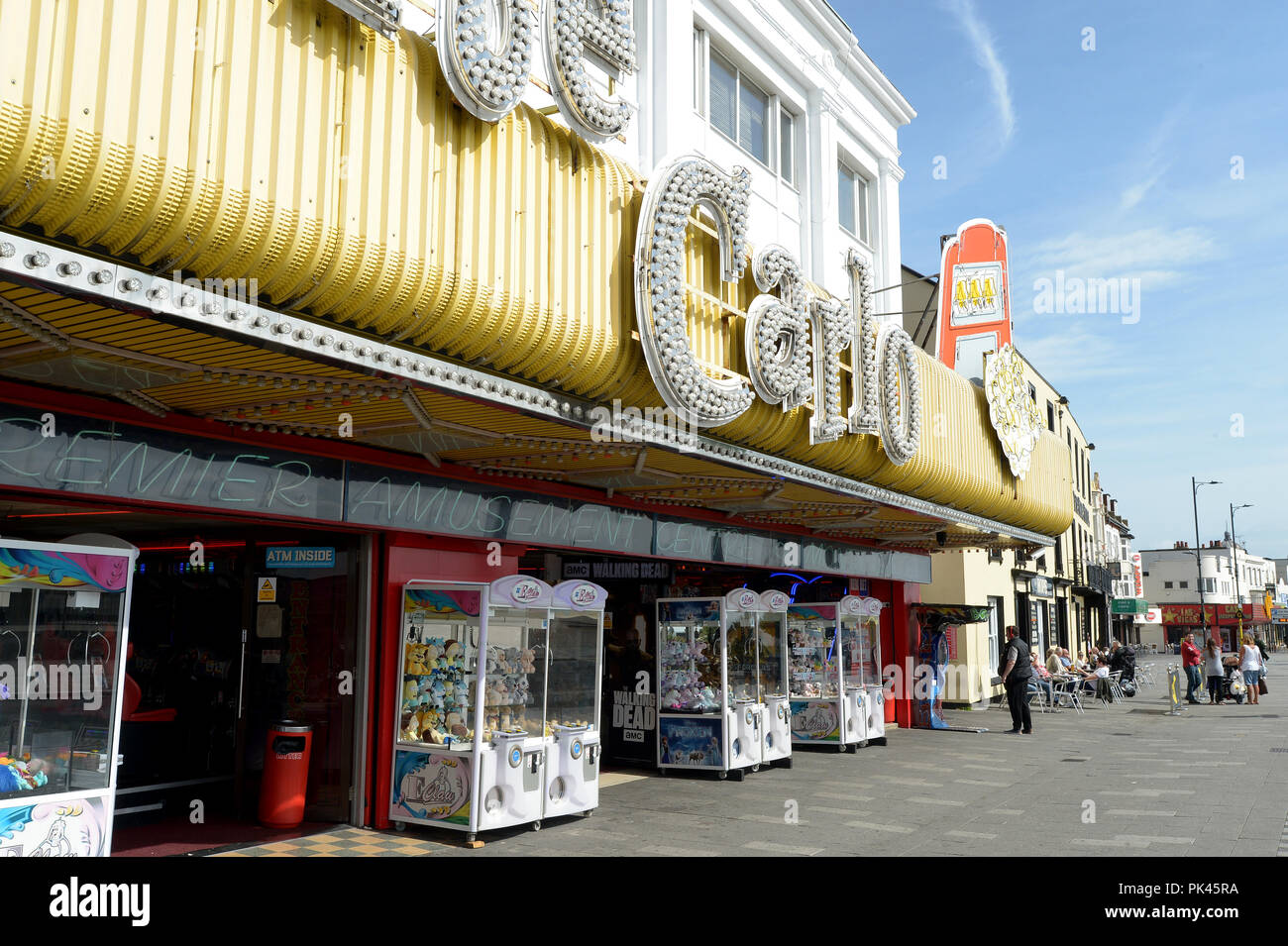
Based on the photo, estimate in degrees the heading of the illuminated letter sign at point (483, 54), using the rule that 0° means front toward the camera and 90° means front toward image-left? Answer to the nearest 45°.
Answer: approximately 315°

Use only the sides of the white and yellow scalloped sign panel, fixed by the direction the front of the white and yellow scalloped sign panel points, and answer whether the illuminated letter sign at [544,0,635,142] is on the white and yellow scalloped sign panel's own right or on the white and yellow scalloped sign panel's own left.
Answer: on the white and yellow scalloped sign panel's own right

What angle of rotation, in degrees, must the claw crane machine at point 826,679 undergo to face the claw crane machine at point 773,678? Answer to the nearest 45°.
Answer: approximately 45° to its right

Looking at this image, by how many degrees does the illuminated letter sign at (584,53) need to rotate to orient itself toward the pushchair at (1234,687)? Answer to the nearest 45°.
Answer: approximately 90° to its left

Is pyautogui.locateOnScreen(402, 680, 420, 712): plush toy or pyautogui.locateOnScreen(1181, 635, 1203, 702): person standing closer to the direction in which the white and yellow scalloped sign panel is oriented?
the plush toy

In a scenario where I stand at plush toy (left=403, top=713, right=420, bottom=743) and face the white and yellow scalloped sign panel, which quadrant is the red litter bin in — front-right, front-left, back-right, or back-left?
back-left

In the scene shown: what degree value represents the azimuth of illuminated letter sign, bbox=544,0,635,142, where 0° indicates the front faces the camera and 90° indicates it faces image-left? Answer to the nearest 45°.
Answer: approximately 315°

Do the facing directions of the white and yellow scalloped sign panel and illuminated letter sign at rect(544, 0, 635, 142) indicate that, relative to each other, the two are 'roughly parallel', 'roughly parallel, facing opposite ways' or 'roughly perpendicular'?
roughly parallel

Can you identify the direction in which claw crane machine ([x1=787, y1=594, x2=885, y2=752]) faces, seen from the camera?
facing the viewer and to the right of the viewer

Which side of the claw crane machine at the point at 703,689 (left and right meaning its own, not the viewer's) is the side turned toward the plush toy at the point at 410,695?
right
